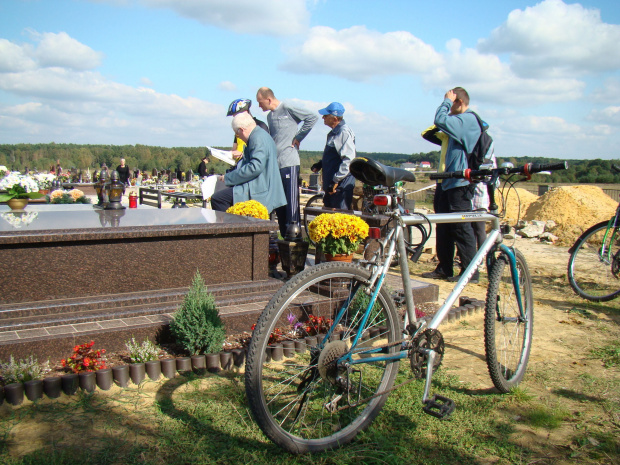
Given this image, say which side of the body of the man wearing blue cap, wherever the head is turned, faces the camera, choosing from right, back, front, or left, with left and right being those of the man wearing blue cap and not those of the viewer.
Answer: left

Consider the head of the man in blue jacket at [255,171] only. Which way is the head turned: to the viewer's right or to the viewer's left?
to the viewer's left

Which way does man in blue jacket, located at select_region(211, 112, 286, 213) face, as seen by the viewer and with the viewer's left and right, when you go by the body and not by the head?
facing to the left of the viewer

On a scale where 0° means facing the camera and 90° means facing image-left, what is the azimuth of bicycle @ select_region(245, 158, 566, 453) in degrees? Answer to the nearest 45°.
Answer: approximately 225°

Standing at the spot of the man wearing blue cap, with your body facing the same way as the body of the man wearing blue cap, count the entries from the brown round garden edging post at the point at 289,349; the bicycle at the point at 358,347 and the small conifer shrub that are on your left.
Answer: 3

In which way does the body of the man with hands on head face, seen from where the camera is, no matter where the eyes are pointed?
to the viewer's left

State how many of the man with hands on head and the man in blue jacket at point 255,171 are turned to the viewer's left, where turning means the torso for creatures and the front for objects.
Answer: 2

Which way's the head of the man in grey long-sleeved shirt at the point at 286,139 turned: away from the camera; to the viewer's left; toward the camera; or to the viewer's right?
to the viewer's left

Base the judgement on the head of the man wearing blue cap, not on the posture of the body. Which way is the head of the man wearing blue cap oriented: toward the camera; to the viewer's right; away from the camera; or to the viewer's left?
to the viewer's left

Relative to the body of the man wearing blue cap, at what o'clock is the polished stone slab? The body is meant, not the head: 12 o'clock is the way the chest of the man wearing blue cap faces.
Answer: The polished stone slab is roughly at 10 o'clock from the man wearing blue cap.

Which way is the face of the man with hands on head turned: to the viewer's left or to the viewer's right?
to the viewer's left

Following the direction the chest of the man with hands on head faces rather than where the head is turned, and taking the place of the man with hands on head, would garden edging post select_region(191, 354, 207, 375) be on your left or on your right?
on your left

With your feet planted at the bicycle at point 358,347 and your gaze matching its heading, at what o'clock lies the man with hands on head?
The man with hands on head is roughly at 11 o'clock from the bicycle.

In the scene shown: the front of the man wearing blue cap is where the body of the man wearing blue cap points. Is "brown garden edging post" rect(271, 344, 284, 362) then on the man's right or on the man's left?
on the man's left

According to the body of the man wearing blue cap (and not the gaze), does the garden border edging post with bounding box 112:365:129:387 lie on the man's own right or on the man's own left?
on the man's own left
